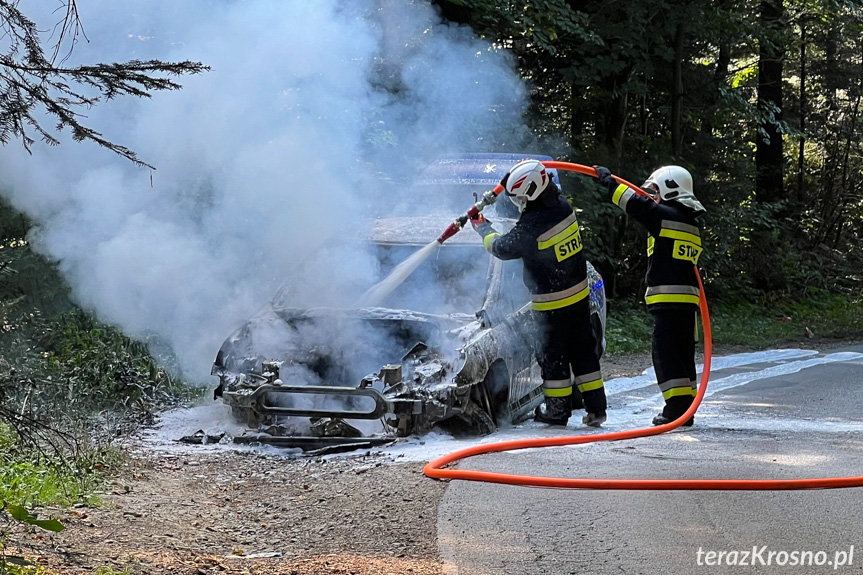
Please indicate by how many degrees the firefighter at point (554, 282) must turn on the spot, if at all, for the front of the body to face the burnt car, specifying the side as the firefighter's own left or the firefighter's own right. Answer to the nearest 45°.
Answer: approximately 45° to the firefighter's own left

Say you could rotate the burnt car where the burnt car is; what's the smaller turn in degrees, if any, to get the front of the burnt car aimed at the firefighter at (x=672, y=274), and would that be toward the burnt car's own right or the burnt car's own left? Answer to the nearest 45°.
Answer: approximately 135° to the burnt car's own left

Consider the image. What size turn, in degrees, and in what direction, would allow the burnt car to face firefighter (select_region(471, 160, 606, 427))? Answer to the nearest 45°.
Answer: approximately 135° to its left

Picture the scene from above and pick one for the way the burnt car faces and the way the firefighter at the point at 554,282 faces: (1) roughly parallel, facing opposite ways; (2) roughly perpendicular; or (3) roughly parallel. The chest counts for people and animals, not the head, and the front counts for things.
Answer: roughly perpendicular

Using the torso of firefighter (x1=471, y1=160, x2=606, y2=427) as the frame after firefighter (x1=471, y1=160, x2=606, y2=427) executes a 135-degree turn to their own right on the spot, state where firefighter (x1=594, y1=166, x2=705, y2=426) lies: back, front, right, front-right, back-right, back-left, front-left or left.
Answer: front

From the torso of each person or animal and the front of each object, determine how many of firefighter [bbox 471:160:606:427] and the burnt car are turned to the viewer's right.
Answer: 0

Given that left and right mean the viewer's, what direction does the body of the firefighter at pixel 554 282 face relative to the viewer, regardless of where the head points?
facing away from the viewer and to the left of the viewer

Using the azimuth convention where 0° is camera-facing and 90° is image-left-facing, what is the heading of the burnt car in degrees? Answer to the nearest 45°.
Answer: approximately 45°

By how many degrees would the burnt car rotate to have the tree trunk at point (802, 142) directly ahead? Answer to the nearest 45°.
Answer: approximately 180°
